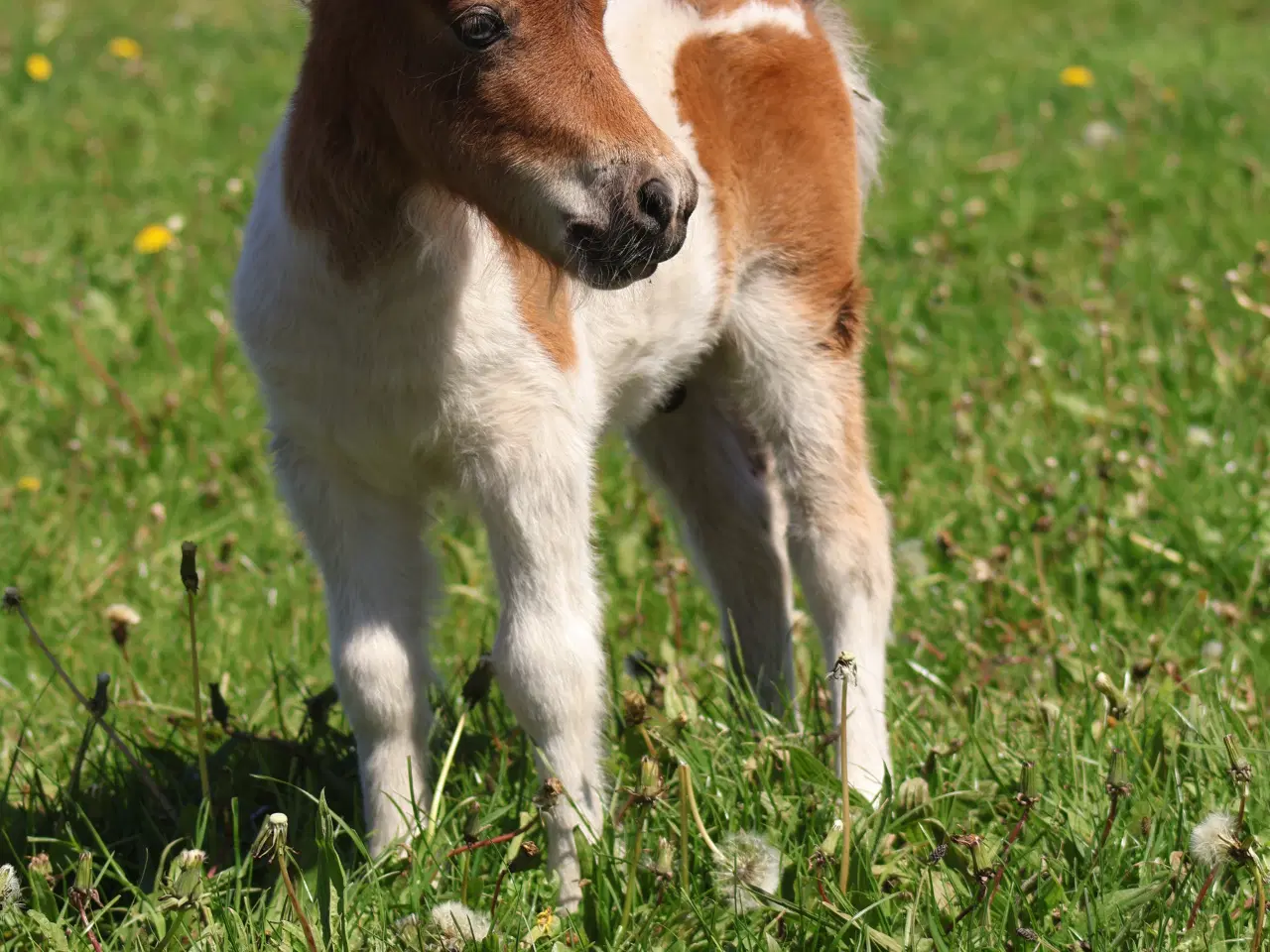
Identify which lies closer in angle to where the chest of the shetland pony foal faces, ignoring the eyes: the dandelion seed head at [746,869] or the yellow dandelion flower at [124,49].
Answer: the dandelion seed head

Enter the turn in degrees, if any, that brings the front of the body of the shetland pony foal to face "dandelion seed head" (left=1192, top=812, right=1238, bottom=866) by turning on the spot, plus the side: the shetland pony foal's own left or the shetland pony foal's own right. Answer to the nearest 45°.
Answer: approximately 90° to the shetland pony foal's own left

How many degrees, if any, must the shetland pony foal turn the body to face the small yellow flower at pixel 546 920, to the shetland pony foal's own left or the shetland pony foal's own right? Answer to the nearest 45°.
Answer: approximately 45° to the shetland pony foal's own left

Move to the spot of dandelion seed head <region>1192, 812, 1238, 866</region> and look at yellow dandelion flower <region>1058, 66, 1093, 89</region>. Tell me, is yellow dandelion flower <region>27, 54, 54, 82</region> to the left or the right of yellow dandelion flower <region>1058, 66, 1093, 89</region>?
left

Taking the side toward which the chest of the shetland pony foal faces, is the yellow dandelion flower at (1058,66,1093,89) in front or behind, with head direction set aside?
behind

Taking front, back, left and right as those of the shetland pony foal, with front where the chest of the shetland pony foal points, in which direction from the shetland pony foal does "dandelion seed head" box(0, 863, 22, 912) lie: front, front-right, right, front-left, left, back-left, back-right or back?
front

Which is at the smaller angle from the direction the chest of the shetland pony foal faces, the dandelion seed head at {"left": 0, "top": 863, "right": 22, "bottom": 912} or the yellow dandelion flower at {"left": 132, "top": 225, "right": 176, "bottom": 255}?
the dandelion seed head

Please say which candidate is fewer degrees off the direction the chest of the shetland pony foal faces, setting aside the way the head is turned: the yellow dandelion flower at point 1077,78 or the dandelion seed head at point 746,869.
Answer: the dandelion seed head

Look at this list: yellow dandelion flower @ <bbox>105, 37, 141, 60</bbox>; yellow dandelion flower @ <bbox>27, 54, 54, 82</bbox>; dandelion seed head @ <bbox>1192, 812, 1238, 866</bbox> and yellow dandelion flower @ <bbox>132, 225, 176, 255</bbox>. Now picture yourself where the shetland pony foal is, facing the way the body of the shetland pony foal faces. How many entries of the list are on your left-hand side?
1

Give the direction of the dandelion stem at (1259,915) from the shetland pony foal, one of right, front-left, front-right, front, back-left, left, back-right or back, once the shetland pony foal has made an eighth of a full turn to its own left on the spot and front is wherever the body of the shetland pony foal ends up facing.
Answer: front-left

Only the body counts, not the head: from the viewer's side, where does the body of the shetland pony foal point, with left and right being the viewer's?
facing the viewer and to the left of the viewer
